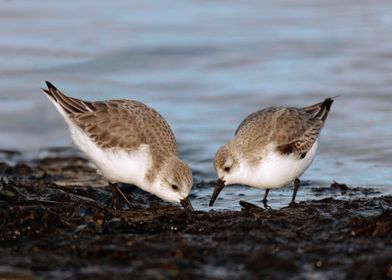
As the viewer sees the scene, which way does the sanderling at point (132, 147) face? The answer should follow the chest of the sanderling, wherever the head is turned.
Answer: to the viewer's right

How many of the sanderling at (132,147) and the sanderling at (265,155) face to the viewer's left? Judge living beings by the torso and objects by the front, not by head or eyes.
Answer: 1

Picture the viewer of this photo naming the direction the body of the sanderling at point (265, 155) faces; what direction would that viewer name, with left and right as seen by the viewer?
facing to the left of the viewer

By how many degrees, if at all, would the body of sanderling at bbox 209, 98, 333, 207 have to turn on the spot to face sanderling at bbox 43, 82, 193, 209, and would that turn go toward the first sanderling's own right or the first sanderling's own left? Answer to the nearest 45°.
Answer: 0° — it already faces it

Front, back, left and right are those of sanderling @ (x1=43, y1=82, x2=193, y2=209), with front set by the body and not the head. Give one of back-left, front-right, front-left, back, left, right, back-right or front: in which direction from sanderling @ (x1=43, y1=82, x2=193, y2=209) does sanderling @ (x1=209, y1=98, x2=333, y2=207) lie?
front

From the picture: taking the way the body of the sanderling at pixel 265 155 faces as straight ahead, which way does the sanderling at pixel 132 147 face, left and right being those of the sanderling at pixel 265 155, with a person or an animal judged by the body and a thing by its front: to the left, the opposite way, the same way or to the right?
the opposite way
